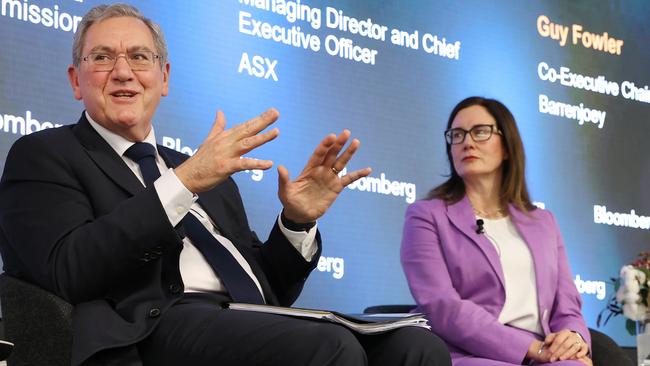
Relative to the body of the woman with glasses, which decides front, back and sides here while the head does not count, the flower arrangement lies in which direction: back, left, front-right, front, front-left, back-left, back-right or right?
left

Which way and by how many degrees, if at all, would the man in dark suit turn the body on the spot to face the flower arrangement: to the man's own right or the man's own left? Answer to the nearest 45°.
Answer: approximately 90° to the man's own left

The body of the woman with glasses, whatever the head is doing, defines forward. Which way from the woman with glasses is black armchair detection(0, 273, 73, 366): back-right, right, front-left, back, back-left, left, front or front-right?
right

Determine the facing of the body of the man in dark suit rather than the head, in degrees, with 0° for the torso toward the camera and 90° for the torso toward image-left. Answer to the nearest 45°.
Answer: approximately 315°
